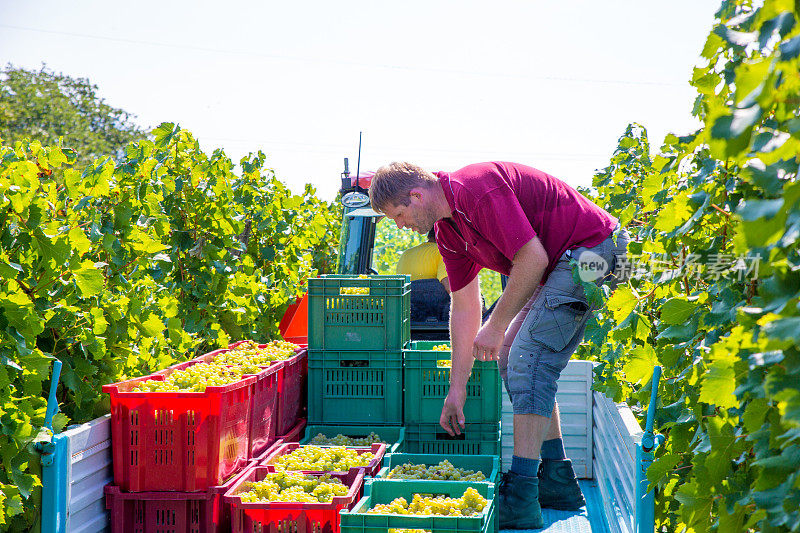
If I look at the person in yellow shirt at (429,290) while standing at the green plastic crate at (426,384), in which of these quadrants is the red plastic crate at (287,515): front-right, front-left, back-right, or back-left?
back-left

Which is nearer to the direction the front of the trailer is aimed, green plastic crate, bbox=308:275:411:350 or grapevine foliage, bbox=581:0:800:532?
the green plastic crate

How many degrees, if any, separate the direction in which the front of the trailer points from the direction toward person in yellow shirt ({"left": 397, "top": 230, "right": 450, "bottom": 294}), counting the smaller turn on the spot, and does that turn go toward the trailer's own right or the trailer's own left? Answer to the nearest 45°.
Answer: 0° — it already faces them

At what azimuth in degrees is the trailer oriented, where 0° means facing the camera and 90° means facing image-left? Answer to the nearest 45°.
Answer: approximately 180°

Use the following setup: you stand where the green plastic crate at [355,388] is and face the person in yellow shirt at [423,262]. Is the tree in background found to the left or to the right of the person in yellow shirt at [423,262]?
left

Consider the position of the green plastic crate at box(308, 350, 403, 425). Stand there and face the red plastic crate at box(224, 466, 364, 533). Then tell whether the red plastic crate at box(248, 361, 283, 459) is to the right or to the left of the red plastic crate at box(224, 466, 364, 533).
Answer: right

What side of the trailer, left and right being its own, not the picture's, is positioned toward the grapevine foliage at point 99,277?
left
